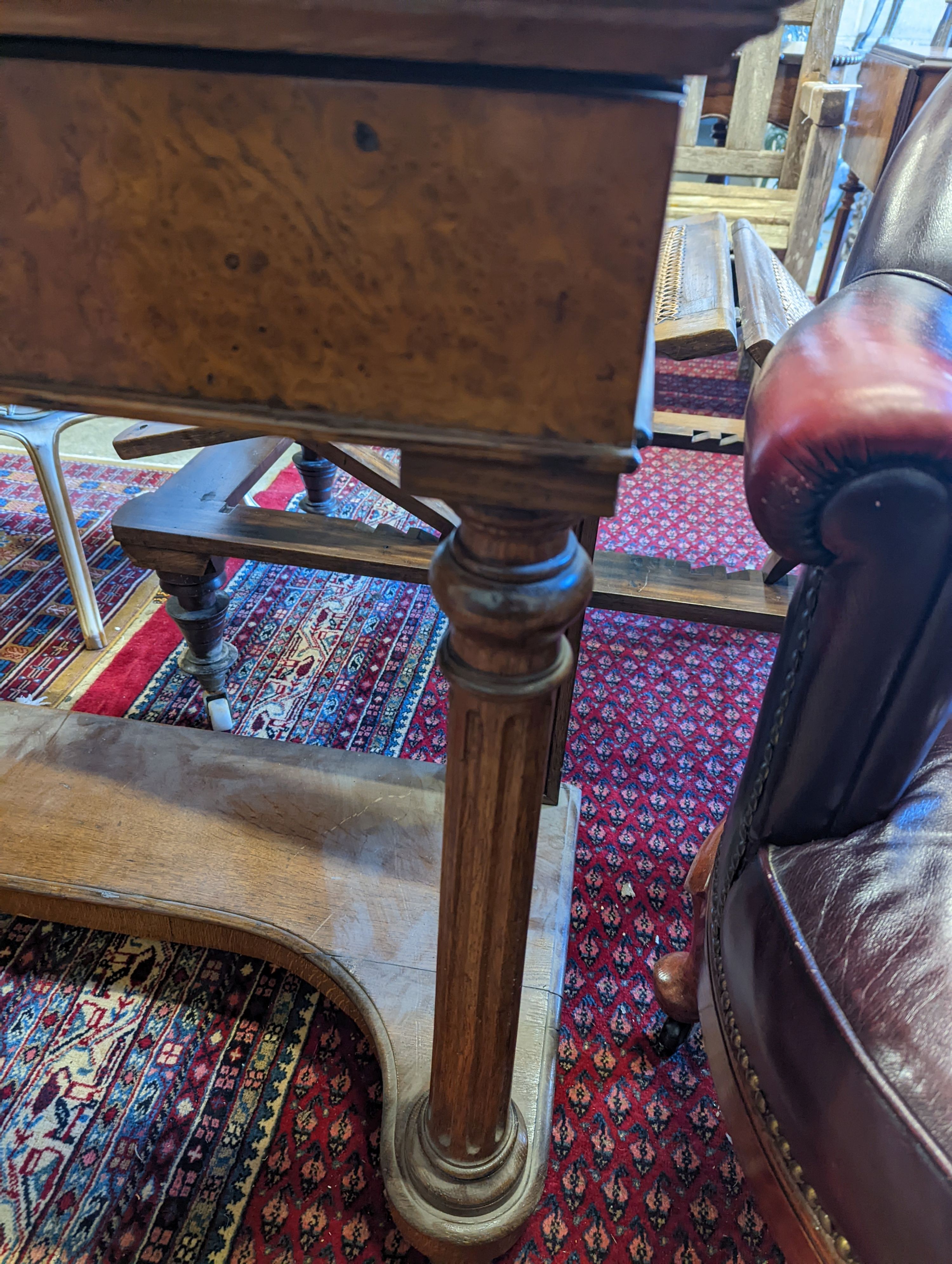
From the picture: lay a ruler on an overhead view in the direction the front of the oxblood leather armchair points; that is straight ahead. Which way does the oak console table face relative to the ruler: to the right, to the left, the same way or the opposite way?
to the left

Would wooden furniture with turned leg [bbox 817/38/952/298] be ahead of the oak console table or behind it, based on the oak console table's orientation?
behind

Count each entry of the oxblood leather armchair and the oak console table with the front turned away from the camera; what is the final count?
0

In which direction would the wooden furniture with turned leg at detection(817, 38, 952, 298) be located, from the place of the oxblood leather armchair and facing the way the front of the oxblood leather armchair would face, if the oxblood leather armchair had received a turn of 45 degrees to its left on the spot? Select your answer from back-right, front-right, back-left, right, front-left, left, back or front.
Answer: back

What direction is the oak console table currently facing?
toward the camera

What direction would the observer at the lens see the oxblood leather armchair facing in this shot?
facing the viewer and to the left of the viewer
